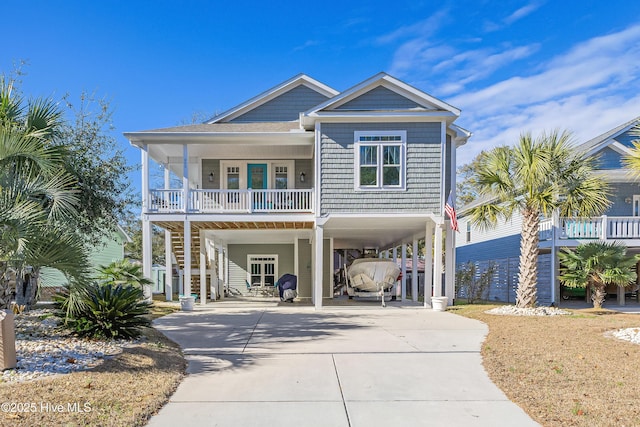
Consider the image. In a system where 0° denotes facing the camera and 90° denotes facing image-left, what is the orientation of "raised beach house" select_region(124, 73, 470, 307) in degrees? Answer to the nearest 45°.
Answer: approximately 0°

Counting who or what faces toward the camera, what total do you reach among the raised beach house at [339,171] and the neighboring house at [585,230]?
2

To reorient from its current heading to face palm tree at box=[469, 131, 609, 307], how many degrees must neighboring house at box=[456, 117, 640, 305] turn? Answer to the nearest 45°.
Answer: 0° — it already faces it

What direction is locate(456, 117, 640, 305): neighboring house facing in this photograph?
toward the camera

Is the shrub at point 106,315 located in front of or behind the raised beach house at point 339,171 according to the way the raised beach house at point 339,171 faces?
in front

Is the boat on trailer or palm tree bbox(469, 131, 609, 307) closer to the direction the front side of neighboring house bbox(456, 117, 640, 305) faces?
the palm tree

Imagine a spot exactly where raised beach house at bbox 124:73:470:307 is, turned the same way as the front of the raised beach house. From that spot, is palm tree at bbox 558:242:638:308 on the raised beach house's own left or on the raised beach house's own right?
on the raised beach house's own left

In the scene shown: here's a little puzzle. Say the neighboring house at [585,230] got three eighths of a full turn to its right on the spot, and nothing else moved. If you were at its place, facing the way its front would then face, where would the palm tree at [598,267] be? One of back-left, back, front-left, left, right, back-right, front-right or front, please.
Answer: back-left
